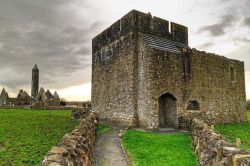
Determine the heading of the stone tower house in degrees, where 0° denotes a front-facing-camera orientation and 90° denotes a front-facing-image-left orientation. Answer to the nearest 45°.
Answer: approximately 315°
